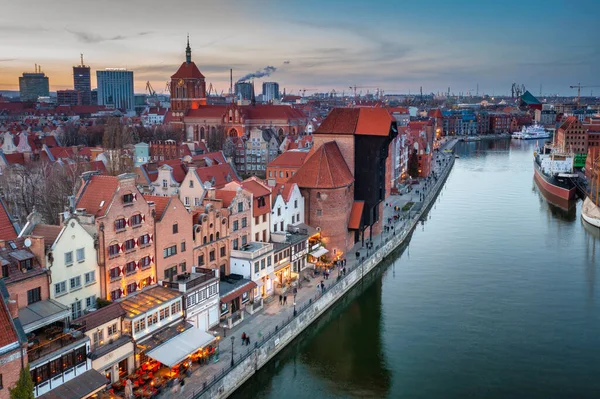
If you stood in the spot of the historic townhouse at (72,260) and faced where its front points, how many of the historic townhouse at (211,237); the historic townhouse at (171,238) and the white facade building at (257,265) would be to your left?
3

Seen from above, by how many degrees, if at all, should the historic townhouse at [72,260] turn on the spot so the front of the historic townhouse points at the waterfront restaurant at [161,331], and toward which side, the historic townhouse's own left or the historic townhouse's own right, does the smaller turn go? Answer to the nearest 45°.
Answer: approximately 45° to the historic townhouse's own left

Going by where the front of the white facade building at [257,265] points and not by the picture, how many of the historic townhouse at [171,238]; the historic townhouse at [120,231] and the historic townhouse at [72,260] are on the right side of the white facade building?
3

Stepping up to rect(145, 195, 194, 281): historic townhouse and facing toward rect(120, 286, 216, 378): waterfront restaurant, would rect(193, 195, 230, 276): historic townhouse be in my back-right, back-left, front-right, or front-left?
back-left

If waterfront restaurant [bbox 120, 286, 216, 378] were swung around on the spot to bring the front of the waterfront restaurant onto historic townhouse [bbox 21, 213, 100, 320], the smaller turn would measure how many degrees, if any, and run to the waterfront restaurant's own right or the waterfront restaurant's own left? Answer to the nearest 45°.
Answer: approximately 135° to the waterfront restaurant's own right

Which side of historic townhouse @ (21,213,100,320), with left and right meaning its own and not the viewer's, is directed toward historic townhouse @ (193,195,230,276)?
left

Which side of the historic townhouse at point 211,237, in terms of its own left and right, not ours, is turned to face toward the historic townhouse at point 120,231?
right

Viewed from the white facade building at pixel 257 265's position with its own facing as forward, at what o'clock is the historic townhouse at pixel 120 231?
The historic townhouse is roughly at 3 o'clock from the white facade building.

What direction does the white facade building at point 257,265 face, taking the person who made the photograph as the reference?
facing the viewer and to the right of the viewer

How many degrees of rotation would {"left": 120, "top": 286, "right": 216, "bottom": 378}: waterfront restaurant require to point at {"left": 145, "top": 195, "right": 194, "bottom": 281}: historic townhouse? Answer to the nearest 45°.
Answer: approximately 135° to its left

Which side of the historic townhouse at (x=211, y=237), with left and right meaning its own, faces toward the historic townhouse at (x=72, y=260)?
right

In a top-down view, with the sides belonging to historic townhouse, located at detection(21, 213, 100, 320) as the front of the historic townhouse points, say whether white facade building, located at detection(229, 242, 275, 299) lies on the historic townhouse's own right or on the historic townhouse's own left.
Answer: on the historic townhouse's own left
